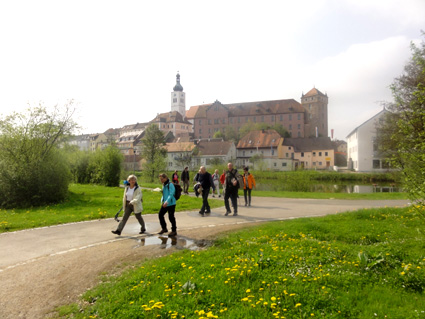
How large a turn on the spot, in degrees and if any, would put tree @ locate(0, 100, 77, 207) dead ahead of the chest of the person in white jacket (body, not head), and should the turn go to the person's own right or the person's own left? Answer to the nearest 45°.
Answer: approximately 90° to the person's own right

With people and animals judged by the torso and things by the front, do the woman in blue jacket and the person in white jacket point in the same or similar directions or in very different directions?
same or similar directions

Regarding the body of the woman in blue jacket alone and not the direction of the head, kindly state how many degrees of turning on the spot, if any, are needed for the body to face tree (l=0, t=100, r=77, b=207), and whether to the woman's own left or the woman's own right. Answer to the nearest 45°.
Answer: approximately 90° to the woman's own right

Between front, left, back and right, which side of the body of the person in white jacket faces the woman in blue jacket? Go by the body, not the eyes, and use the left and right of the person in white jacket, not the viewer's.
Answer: left

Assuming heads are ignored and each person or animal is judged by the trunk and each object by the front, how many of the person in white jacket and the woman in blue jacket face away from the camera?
0

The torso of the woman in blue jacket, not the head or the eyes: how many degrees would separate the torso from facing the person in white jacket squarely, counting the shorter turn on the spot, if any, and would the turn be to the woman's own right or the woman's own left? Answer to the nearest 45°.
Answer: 0° — they already face them

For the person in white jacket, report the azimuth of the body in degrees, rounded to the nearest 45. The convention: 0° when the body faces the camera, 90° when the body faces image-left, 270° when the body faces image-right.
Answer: approximately 45°

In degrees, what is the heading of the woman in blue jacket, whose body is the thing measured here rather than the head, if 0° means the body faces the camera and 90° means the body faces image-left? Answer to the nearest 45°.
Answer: approximately 45°

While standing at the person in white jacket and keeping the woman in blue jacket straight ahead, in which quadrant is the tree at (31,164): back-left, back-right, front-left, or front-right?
back-left
